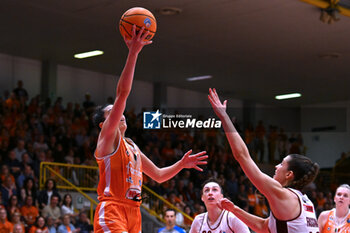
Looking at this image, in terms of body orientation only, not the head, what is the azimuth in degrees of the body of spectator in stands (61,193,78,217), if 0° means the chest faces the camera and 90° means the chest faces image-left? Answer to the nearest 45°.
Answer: approximately 315°

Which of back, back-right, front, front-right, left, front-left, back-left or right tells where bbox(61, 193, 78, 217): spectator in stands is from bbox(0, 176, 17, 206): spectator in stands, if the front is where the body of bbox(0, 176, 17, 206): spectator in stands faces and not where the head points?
front-left

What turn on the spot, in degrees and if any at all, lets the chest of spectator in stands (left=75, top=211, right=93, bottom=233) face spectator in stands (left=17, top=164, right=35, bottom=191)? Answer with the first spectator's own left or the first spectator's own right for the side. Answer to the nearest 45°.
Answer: approximately 180°

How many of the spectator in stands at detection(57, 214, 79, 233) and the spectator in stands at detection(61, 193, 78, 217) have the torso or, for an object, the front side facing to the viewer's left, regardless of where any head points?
0

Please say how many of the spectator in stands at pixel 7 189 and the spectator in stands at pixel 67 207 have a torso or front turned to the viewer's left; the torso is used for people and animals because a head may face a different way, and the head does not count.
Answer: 0

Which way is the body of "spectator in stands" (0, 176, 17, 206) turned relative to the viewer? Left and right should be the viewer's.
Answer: facing the viewer and to the right of the viewer

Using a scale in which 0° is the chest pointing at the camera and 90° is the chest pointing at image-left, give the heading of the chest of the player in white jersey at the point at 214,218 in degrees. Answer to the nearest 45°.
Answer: approximately 0°

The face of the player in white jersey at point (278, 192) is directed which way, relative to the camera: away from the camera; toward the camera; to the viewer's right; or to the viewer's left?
to the viewer's left
